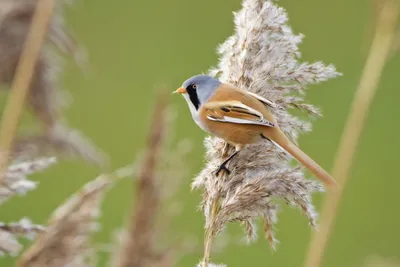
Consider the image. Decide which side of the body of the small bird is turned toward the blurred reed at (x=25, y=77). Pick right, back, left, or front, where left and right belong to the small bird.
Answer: front

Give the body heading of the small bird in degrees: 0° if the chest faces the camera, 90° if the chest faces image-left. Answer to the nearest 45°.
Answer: approximately 90°
